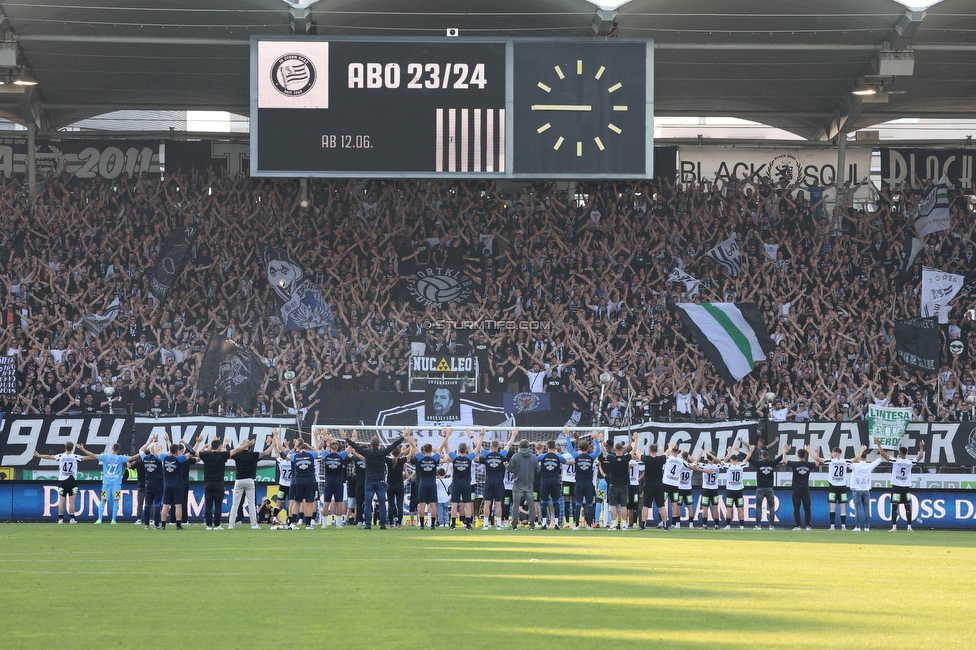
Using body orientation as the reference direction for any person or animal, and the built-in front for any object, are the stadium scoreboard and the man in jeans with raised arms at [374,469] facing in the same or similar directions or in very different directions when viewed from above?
very different directions

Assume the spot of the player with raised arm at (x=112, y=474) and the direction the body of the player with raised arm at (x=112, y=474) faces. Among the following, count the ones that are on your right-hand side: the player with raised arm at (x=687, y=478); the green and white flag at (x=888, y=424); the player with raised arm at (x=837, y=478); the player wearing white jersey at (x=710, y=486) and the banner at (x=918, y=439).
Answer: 5

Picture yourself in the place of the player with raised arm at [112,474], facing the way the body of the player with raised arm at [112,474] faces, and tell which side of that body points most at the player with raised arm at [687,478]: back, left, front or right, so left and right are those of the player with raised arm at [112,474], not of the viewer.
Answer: right

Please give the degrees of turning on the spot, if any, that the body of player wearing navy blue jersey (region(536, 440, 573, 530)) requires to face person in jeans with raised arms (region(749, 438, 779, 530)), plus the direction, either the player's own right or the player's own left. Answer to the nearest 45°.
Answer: approximately 45° to the player's own right

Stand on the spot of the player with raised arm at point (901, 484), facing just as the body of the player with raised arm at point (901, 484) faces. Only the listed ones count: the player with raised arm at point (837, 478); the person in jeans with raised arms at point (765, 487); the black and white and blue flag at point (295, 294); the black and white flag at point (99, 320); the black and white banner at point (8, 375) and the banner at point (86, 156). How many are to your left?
6

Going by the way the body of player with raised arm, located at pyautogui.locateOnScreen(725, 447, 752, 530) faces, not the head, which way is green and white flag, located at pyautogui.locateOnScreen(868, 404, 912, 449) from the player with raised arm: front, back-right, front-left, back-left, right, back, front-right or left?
front-right

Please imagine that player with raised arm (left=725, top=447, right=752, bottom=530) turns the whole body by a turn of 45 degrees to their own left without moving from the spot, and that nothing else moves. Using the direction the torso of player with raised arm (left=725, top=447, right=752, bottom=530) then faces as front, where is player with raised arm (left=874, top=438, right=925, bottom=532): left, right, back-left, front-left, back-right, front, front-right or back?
back-right

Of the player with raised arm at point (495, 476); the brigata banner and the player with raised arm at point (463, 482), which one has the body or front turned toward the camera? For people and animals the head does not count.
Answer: the brigata banner

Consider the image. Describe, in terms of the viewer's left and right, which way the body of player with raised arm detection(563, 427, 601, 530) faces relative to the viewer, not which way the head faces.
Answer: facing away from the viewer

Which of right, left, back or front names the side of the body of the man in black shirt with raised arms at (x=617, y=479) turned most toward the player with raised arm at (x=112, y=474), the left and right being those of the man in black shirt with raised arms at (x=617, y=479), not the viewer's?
left

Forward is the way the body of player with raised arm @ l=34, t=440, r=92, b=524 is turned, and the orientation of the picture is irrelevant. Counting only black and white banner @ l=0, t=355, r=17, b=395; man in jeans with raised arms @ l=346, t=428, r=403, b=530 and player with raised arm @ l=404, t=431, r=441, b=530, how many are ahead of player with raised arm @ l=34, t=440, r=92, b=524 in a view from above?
1

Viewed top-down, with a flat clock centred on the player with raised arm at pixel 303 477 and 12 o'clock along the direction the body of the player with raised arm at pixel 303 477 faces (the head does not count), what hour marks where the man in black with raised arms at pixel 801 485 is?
the man in black with raised arms at pixel 801 485 is roughly at 3 o'clock from the player with raised arm at pixel 303 477.

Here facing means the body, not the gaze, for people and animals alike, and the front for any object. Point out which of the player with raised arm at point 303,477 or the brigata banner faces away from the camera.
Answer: the player with raised arm

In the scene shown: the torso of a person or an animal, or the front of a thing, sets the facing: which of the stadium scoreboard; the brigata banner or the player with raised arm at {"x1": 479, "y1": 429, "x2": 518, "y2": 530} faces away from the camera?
the player with raised arm

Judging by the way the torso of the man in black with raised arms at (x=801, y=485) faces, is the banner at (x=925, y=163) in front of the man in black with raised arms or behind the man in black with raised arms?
in front

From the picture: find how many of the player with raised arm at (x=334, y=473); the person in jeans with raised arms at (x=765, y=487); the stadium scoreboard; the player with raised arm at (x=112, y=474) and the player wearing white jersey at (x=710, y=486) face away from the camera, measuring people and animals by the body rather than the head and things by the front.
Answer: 4

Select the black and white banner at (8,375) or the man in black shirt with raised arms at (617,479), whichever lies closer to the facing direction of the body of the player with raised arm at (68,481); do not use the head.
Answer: the black and white banner

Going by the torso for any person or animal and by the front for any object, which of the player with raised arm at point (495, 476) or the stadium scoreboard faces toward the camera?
the stadium scoreboard

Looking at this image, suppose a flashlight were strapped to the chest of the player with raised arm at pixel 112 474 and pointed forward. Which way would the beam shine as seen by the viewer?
away from the camera

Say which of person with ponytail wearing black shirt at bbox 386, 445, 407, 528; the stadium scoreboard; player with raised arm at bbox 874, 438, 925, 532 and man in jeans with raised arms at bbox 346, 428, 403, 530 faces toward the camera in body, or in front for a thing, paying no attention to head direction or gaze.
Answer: the stadium scoreboard

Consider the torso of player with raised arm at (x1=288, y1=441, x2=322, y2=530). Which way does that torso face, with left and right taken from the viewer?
facing away from the viewer

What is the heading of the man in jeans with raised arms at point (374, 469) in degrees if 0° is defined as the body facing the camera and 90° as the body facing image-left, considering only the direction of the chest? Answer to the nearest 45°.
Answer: approximately 180°

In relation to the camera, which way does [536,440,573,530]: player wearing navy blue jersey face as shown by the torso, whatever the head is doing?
away from the camera

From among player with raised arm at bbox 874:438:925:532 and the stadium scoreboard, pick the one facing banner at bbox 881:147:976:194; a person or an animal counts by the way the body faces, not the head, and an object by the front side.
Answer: the player with raised arm

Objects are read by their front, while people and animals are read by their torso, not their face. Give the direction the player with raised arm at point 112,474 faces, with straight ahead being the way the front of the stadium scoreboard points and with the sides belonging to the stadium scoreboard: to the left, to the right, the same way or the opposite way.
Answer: the opposite way
